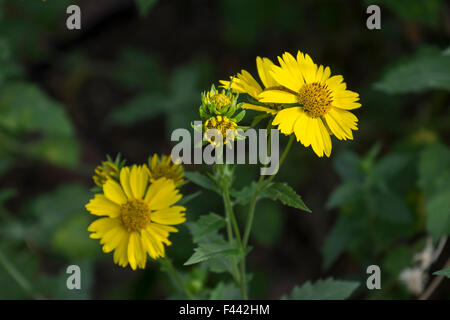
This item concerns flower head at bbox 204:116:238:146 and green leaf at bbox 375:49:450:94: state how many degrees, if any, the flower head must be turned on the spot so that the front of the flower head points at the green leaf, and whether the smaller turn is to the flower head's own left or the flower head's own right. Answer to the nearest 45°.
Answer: approximately 135° to the flower head's own left

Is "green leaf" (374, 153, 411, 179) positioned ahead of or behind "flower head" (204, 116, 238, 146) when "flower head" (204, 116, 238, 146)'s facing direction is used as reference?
behind

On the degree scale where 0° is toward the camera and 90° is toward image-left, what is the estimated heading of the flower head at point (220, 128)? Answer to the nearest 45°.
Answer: approximately 0°
